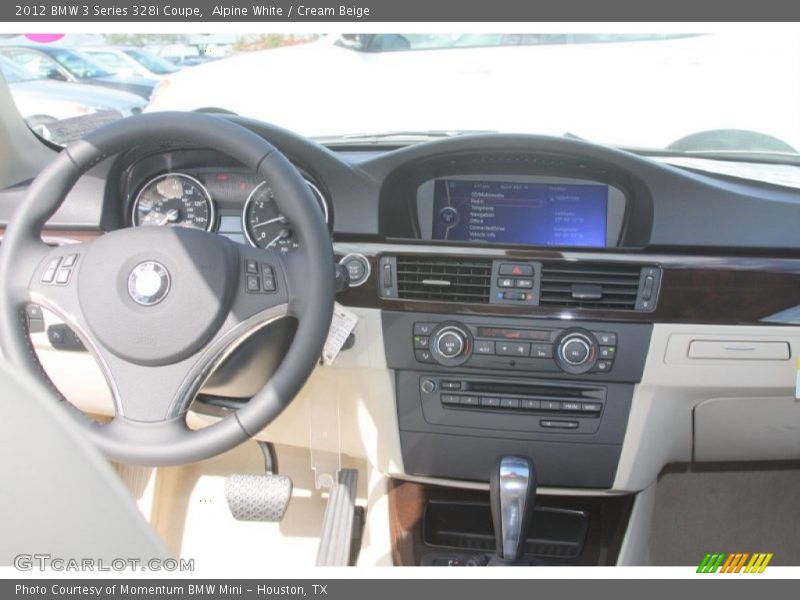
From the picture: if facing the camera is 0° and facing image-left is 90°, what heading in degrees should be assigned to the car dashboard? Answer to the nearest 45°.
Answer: approximately 0°
